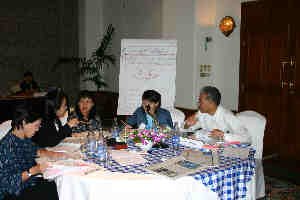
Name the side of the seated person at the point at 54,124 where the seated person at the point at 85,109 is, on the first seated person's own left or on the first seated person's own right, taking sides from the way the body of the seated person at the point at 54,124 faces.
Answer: on the first seated person's own left

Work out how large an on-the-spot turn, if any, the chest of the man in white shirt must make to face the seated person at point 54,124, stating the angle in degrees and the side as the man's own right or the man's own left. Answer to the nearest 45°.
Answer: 0° — they already face them

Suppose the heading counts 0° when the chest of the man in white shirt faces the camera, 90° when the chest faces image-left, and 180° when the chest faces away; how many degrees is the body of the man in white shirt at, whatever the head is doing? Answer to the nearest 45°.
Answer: approximately 45°

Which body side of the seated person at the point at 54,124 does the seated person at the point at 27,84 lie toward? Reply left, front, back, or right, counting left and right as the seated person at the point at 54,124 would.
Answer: left

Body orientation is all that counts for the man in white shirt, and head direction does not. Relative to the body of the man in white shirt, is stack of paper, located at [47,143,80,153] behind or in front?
in front

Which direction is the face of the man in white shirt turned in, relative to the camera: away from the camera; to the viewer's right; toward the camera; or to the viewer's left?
to the viewer's left

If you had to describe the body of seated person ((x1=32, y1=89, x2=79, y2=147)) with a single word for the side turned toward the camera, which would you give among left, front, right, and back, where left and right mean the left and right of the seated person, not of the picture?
right

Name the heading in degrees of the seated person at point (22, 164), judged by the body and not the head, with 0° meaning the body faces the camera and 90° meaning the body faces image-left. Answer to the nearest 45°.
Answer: approximately 270°

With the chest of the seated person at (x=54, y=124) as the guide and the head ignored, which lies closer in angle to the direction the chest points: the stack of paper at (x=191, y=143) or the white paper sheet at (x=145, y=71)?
the stack of paper

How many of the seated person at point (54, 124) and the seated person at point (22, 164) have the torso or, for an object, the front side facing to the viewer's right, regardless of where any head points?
2

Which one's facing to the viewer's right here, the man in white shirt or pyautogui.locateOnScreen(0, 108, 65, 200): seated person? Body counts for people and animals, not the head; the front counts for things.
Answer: the seated person

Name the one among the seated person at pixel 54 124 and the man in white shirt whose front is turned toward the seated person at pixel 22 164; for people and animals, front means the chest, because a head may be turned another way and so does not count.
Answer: the man in white shirt

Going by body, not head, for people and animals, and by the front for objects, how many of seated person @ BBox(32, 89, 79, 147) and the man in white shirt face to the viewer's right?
1

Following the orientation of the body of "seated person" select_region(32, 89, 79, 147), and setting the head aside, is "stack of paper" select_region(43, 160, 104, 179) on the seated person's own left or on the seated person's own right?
on the seated person's own right

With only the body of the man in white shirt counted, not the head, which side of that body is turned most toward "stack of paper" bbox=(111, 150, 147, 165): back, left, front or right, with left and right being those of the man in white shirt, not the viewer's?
front
